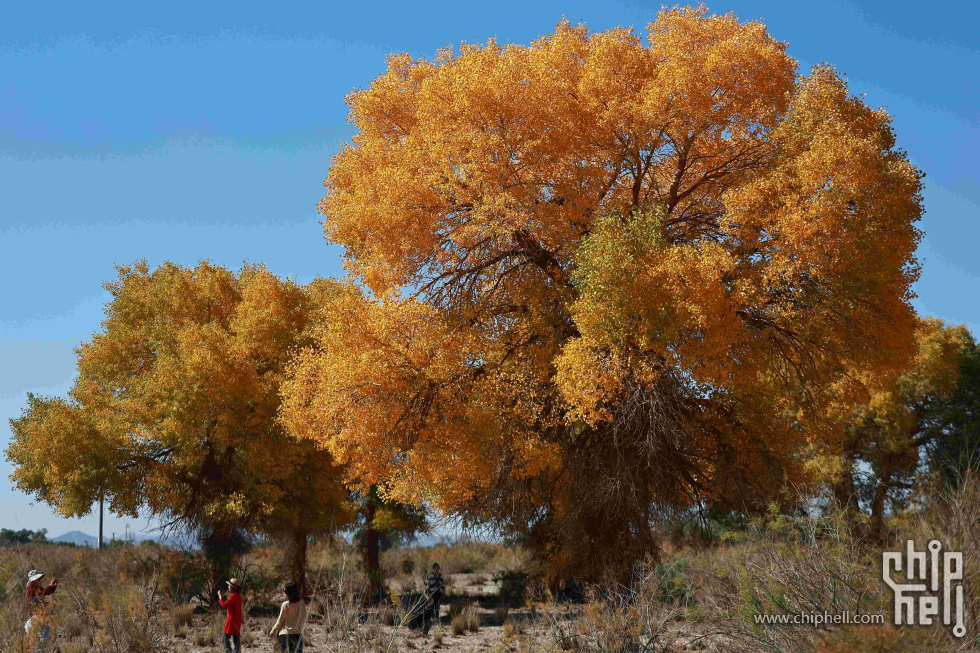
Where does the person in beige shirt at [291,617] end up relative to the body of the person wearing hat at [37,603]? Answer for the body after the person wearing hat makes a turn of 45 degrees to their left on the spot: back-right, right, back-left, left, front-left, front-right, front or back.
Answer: right

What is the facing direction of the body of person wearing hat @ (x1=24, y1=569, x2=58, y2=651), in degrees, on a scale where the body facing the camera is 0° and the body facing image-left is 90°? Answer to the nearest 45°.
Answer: approximately 270°

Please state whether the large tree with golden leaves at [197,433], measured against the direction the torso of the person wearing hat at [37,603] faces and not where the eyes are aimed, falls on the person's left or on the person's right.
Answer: on the person's left
